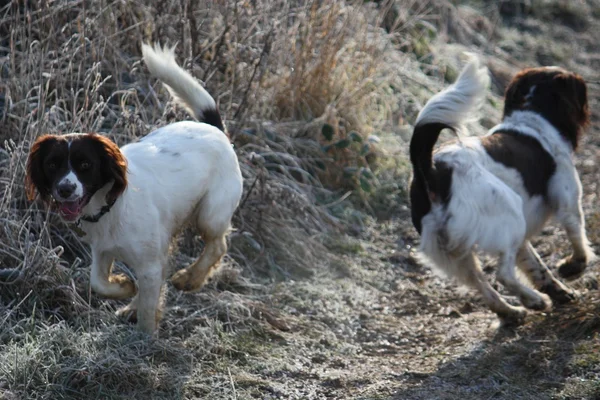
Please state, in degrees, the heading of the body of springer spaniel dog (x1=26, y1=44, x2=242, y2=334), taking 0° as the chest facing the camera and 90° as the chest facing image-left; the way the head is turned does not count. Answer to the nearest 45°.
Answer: approximately 45°

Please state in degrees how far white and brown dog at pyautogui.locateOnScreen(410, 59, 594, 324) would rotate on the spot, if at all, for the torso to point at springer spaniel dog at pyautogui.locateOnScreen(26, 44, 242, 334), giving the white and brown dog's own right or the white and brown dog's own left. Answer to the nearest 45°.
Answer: approximately 180°

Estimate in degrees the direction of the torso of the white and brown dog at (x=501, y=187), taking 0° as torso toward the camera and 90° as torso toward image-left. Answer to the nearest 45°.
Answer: approximately 225°

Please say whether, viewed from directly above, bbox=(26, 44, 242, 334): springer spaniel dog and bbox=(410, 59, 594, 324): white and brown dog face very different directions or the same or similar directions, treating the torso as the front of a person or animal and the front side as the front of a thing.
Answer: very different directions
